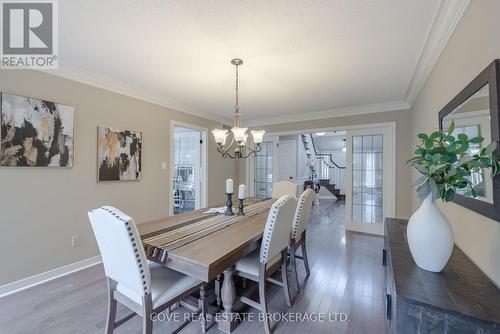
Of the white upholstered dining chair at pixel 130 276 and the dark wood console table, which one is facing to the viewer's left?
the dark wood console table

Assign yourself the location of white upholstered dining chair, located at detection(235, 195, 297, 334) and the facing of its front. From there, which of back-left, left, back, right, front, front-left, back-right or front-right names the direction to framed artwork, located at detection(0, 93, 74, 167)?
front-left

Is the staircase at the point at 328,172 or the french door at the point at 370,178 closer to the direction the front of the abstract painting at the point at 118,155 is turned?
the french door

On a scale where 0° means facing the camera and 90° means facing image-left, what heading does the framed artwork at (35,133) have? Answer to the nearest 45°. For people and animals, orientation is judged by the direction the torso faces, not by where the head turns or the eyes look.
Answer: approximately 315°

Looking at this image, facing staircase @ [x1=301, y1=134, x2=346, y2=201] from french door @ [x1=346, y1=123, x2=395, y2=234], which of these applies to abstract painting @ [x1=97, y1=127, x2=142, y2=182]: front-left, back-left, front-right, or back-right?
back-left

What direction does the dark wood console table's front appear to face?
to the viewer's left

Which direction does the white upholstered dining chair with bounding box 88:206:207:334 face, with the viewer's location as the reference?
facing away from the viewer and to the right of the viewer

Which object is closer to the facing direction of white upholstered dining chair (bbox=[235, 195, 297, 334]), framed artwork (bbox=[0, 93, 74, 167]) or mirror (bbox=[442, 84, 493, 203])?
the framed artwork

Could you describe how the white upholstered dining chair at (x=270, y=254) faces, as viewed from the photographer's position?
facing away from the viewer and to the left of the viewer
